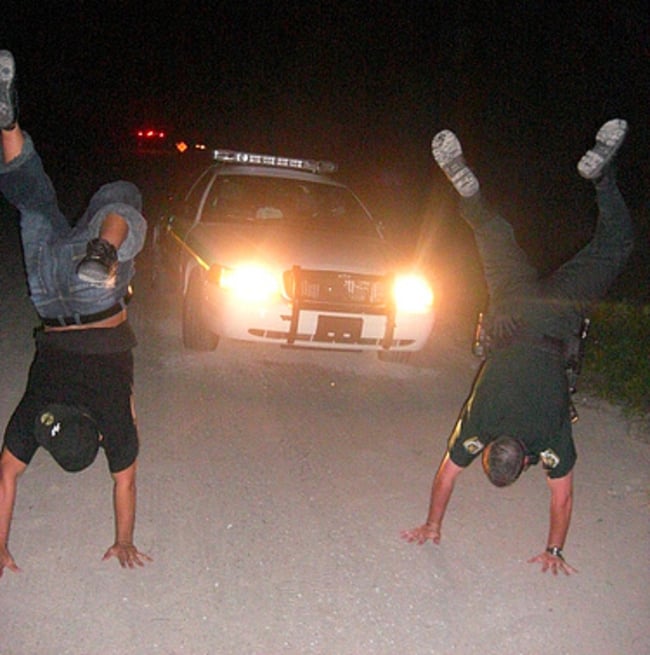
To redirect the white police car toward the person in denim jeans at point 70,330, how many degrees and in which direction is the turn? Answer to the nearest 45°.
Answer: approximately 45° to its right

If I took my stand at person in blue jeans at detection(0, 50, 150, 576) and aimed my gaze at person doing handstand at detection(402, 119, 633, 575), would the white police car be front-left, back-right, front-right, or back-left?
front-left

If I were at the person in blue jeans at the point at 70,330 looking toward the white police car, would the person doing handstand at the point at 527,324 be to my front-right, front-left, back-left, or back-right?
front-right

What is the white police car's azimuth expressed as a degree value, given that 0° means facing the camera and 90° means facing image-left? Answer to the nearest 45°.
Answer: approximately 315°
